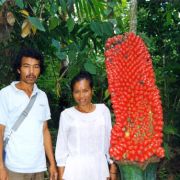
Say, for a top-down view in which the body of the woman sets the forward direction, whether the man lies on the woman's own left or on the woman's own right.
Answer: on the woman's own right

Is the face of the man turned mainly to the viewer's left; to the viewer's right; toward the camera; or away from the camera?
toward the camera

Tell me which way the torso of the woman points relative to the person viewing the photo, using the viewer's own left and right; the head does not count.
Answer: facing the viewer

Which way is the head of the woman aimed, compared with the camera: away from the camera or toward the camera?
toward the camera
